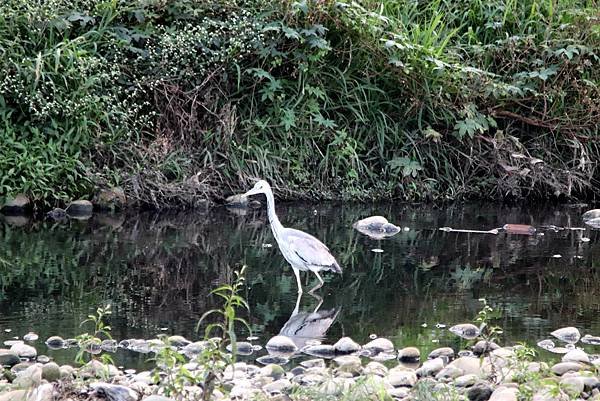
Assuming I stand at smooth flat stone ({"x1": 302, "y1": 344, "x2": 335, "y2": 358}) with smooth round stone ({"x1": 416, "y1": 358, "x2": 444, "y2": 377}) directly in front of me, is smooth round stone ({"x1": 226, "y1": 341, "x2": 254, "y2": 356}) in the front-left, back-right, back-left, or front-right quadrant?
back-right

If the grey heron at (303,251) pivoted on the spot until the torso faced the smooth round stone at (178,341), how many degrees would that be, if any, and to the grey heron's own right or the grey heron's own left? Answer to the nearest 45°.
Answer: approximately 45° to the grey heron's own left

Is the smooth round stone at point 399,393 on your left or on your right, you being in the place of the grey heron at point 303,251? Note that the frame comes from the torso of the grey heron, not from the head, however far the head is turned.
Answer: on your left

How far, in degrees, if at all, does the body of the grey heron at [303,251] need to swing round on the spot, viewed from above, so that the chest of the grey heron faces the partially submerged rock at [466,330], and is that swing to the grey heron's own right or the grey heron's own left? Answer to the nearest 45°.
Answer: approximately 135° to the grey heron's own left

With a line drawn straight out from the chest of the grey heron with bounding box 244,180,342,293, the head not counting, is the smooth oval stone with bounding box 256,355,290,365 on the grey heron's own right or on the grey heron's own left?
on the grey heron's own left

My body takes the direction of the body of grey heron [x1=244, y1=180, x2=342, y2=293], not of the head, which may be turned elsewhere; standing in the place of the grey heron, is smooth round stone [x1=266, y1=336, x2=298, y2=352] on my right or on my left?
on my left

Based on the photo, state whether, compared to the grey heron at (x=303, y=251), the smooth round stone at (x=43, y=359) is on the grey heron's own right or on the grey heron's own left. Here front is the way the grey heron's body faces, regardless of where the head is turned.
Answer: on the grey heron's own left

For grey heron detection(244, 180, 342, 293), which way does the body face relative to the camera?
to the viewer's left

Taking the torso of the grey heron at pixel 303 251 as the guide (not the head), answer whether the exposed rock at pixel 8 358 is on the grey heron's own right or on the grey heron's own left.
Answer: on the grey heron's own left

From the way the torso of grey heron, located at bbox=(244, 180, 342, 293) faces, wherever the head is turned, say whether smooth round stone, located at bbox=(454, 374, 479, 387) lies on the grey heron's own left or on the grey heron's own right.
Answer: on the grey heron's own left

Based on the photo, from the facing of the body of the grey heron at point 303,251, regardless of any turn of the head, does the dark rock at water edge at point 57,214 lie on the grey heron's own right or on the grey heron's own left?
on the grey heron's own right

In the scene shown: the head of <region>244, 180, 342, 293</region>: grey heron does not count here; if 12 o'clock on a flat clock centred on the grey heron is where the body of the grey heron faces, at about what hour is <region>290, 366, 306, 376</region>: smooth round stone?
The smooth round stone is roughly at 9 o'clock from the grey heron.

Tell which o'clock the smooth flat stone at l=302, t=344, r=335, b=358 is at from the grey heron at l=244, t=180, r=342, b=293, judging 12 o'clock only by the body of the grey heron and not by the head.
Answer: The smooth flat stone is roughly at 9 o'clock from the grey heron.

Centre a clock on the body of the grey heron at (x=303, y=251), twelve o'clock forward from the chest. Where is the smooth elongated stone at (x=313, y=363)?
The smooth elongated stone is roughly at 9 o'clock from the grey heron.

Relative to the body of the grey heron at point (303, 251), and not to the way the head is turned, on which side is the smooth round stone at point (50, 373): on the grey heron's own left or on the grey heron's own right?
on the grey heron's own left

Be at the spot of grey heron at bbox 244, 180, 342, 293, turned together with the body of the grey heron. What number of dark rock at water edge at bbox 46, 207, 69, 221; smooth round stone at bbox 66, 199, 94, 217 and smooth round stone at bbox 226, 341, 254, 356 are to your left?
1

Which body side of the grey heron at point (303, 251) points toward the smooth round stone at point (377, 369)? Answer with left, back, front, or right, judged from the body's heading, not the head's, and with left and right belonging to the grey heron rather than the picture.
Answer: left
